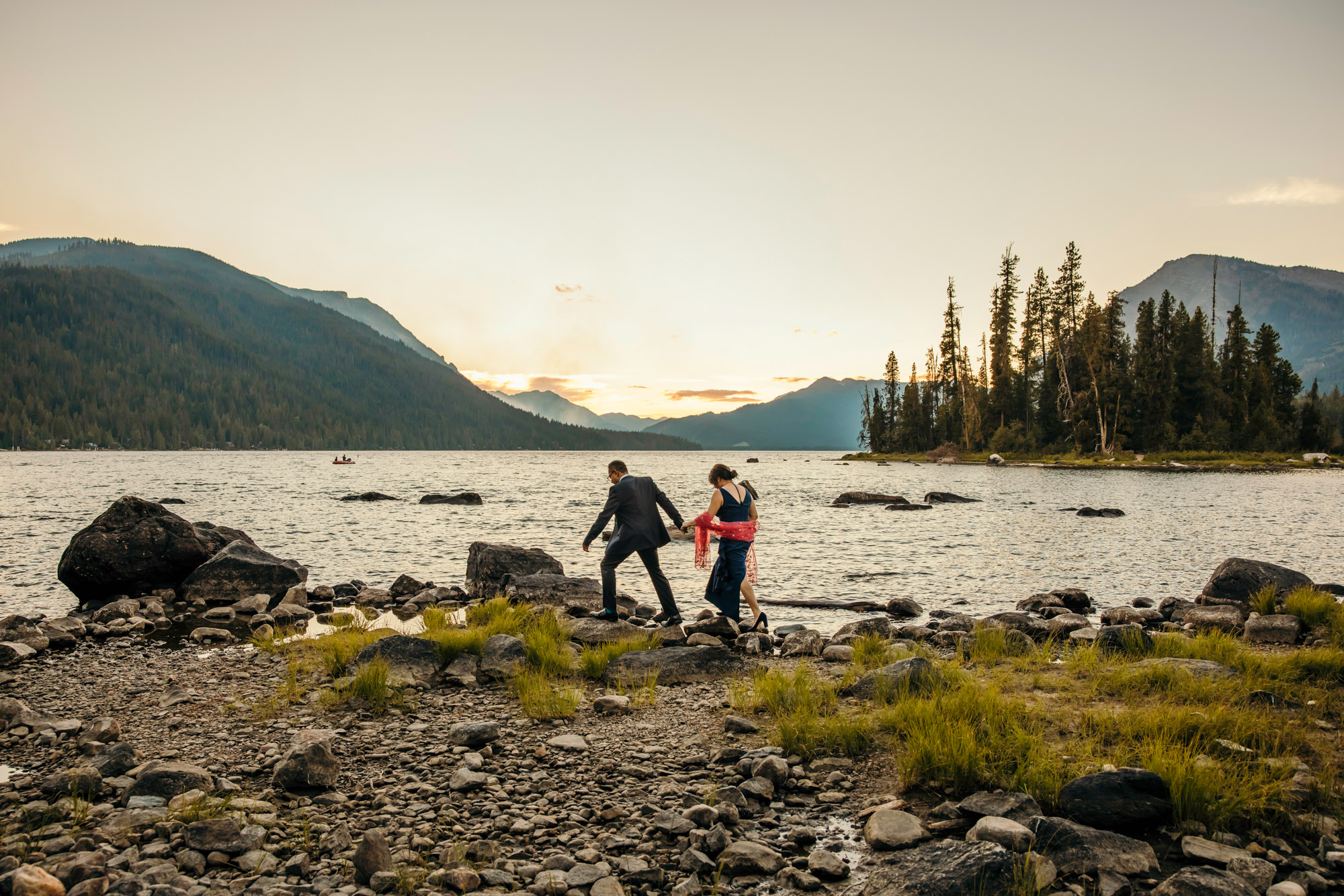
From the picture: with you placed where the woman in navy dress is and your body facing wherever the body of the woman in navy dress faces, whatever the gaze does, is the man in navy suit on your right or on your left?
on your left

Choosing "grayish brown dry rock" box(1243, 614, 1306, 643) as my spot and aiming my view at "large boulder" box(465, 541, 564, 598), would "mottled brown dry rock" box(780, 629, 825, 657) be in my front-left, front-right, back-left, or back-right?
front-left

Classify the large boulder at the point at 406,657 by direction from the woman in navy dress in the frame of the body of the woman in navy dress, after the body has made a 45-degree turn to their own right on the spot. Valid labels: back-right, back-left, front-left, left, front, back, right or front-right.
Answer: back-left

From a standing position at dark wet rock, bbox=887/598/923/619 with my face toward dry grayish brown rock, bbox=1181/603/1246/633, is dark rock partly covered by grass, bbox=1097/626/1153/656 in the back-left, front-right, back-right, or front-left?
front-right

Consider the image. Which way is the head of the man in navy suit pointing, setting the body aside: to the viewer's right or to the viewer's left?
to the viewer's left

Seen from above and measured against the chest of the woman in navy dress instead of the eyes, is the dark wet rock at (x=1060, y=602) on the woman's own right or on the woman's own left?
on the woman's own right

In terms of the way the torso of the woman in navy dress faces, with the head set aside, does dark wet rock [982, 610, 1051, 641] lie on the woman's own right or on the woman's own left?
on the woman's own right

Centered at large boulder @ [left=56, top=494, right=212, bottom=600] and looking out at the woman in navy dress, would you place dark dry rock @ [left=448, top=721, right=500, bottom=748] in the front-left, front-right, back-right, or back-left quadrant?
front-right

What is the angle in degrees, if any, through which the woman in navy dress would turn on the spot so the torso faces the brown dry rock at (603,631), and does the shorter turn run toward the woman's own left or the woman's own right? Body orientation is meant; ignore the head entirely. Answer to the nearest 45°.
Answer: approximately 90° to the woman's own left

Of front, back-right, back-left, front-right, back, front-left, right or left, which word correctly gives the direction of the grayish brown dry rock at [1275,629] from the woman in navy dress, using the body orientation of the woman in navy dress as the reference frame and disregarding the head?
back-right

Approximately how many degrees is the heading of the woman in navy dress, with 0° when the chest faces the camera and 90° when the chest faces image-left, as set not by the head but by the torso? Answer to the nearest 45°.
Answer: approximately 135°

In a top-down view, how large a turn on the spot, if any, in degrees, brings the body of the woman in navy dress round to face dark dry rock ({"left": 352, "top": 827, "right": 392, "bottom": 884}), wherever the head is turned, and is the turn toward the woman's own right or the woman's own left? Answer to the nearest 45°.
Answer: approximately 135° to the woman's own left

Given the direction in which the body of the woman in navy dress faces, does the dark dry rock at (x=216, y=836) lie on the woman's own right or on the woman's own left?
on the woman's own left

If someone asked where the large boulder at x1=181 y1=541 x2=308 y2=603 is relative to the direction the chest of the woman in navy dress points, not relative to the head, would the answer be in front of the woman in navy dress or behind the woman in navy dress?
in front
